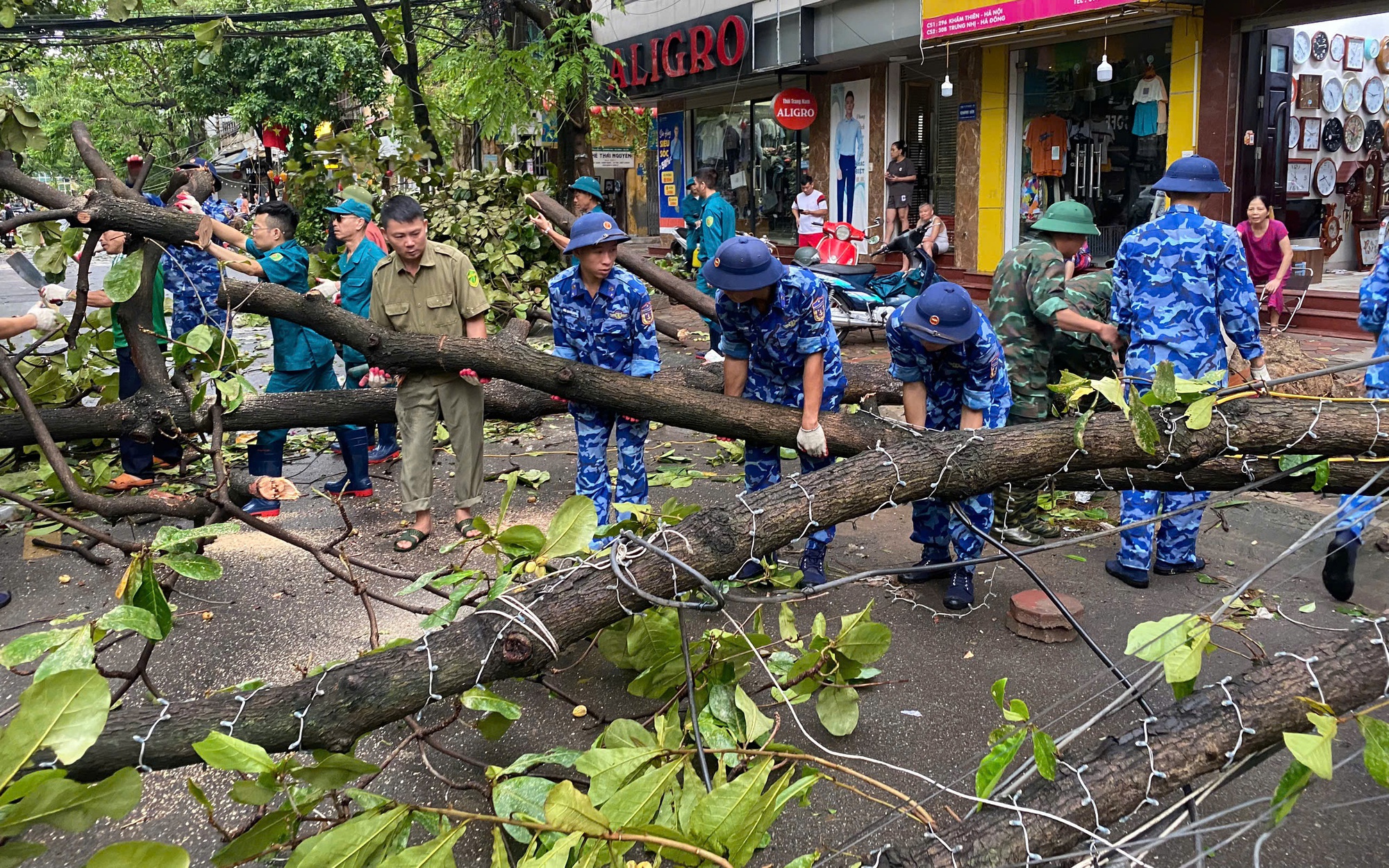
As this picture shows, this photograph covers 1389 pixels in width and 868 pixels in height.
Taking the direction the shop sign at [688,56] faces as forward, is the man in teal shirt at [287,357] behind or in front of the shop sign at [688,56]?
in front

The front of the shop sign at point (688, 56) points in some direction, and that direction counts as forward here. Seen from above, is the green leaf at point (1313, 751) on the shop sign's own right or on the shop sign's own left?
on the shop sign's own left

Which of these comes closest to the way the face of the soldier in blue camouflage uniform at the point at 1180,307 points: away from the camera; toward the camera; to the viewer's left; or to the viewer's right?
away from the camera

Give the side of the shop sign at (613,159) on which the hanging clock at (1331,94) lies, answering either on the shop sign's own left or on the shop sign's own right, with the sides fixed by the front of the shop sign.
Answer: on the shop sign's own left

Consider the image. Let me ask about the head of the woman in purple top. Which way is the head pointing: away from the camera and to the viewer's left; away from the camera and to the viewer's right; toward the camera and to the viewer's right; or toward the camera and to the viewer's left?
toward the camera and to the viewer's left

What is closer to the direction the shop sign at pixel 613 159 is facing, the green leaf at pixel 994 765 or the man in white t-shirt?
the green leaf

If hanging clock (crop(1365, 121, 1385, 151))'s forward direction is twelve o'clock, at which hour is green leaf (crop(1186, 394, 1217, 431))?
The green leaf is roughly at 12 o'clock from the hanging clock.

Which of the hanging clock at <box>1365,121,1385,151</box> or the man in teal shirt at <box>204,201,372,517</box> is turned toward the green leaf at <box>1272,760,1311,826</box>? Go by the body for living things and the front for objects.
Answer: the hanging clock

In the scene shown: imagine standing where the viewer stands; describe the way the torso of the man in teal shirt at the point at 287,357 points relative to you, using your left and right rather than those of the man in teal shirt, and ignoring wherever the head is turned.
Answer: facing to the left of the viewer

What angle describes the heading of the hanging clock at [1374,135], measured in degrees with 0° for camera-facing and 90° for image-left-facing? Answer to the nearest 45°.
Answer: approximately 0°

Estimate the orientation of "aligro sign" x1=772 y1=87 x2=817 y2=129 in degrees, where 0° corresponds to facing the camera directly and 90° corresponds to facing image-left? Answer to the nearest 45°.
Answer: approximately 0°

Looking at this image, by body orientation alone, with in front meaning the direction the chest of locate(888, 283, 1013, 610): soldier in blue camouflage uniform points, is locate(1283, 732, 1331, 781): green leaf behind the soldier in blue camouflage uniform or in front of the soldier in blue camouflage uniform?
in front
